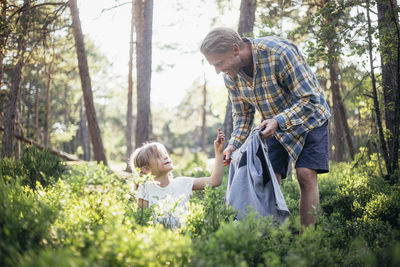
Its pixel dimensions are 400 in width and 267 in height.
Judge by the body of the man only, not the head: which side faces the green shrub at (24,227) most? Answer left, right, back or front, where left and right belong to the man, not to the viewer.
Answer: front

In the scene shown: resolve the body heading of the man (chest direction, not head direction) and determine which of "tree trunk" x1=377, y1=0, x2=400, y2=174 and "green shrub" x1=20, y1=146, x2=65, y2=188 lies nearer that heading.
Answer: the green shrub

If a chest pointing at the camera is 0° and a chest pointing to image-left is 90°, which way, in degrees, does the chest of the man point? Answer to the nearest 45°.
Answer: approximately 45°

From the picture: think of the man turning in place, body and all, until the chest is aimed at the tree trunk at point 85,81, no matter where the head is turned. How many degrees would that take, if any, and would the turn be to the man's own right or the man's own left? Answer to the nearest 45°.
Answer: approximately 90° to the man's own right

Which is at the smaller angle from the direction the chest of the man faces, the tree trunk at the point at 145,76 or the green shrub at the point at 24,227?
the green shrub

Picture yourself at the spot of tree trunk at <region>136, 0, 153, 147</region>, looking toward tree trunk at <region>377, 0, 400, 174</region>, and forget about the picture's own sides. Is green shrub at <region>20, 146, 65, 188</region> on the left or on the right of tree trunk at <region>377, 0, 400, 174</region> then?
right

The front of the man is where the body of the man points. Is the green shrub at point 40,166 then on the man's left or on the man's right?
on the man's right

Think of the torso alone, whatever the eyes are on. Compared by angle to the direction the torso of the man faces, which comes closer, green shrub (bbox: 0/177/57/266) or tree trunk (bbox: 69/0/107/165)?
the green shrub
